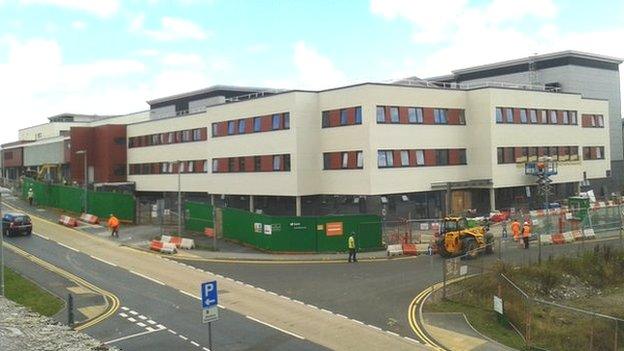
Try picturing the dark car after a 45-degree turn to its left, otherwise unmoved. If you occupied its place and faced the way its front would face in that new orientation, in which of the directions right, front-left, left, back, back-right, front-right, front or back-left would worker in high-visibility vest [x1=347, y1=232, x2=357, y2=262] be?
back-left

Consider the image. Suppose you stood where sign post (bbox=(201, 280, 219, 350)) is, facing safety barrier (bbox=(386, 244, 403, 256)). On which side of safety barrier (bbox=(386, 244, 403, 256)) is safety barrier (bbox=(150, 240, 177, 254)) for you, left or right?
left

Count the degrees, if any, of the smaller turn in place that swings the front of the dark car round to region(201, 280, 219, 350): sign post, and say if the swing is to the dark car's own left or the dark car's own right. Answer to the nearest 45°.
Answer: approximately 135° to the dark car's own left

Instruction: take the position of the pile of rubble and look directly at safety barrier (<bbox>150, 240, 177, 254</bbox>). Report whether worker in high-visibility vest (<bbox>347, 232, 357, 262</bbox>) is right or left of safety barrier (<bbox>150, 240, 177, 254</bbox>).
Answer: right

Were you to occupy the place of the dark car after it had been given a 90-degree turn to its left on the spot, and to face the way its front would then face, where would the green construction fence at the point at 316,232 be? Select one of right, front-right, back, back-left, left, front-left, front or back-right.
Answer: left
